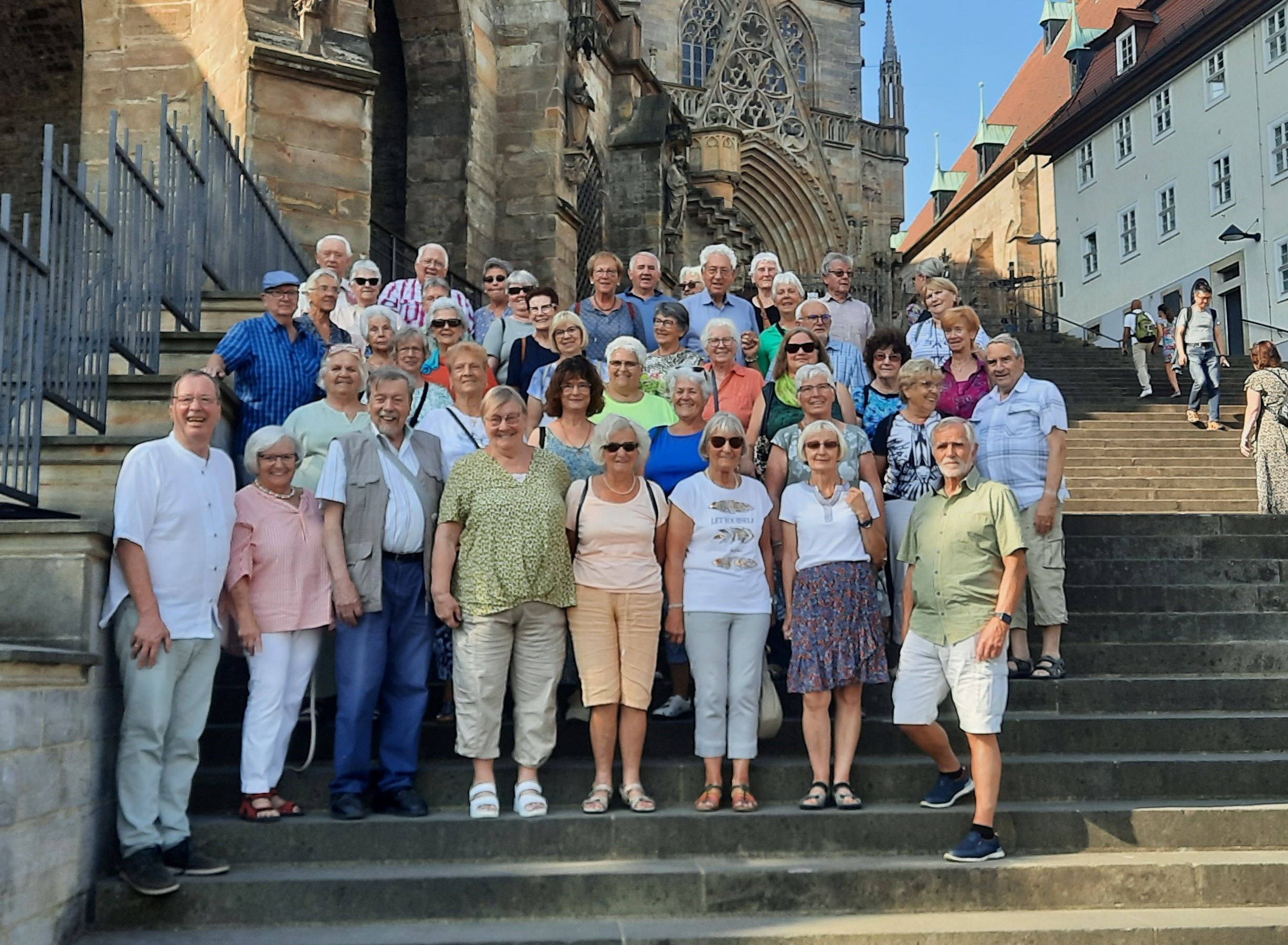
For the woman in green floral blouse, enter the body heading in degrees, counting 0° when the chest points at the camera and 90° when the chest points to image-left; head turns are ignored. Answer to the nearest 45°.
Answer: approximately 0°

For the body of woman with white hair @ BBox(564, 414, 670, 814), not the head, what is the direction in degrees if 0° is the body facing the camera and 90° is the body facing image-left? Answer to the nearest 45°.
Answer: approximately 0°

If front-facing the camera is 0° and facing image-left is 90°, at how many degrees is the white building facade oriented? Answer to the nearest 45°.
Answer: approximately 45°

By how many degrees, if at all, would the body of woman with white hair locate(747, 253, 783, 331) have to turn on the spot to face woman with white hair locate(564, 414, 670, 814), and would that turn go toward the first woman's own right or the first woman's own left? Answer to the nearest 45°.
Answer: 0° — they already face them

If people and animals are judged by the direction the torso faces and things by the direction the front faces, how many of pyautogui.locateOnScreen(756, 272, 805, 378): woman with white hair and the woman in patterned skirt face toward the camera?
2

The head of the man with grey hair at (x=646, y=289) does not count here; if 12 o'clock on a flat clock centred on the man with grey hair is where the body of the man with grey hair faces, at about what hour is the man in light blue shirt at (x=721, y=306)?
The man in light blue shirt is roughly at 9 o'clock from the man with grey hair.
